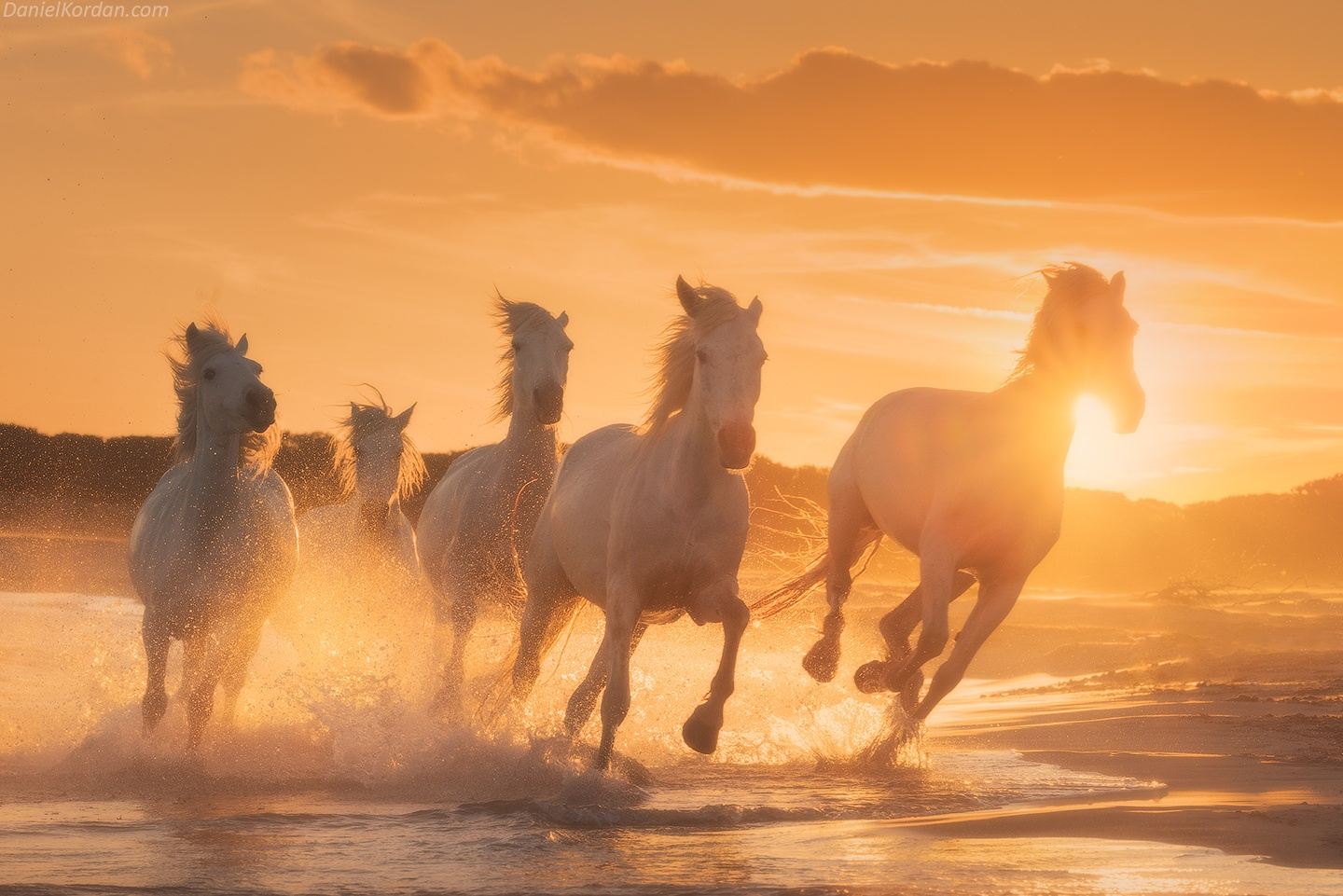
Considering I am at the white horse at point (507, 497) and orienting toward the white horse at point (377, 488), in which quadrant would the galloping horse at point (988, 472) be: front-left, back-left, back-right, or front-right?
back-right

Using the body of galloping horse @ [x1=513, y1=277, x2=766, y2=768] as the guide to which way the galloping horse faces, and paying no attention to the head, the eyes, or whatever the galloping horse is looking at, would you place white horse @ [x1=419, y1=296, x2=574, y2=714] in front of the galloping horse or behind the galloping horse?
behind

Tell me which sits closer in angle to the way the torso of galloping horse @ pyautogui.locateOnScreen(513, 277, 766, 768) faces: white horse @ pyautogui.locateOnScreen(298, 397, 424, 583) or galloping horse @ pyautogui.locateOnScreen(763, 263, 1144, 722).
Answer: the galloping horse

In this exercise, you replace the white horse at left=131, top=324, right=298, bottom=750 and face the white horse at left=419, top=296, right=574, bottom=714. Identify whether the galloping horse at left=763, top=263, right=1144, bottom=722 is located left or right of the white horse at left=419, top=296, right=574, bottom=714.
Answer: right

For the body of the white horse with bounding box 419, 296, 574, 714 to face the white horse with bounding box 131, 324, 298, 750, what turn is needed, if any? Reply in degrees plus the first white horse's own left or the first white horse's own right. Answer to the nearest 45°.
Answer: approximately 90° to the first white horse's own right

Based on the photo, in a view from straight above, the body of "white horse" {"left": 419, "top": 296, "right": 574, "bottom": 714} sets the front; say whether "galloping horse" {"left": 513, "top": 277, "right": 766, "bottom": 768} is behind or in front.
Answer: in front

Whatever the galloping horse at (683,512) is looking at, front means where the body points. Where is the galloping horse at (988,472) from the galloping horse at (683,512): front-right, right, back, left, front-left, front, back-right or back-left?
left

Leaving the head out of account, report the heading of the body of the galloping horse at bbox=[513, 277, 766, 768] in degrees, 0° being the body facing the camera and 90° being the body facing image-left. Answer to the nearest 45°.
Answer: approximately 315°
